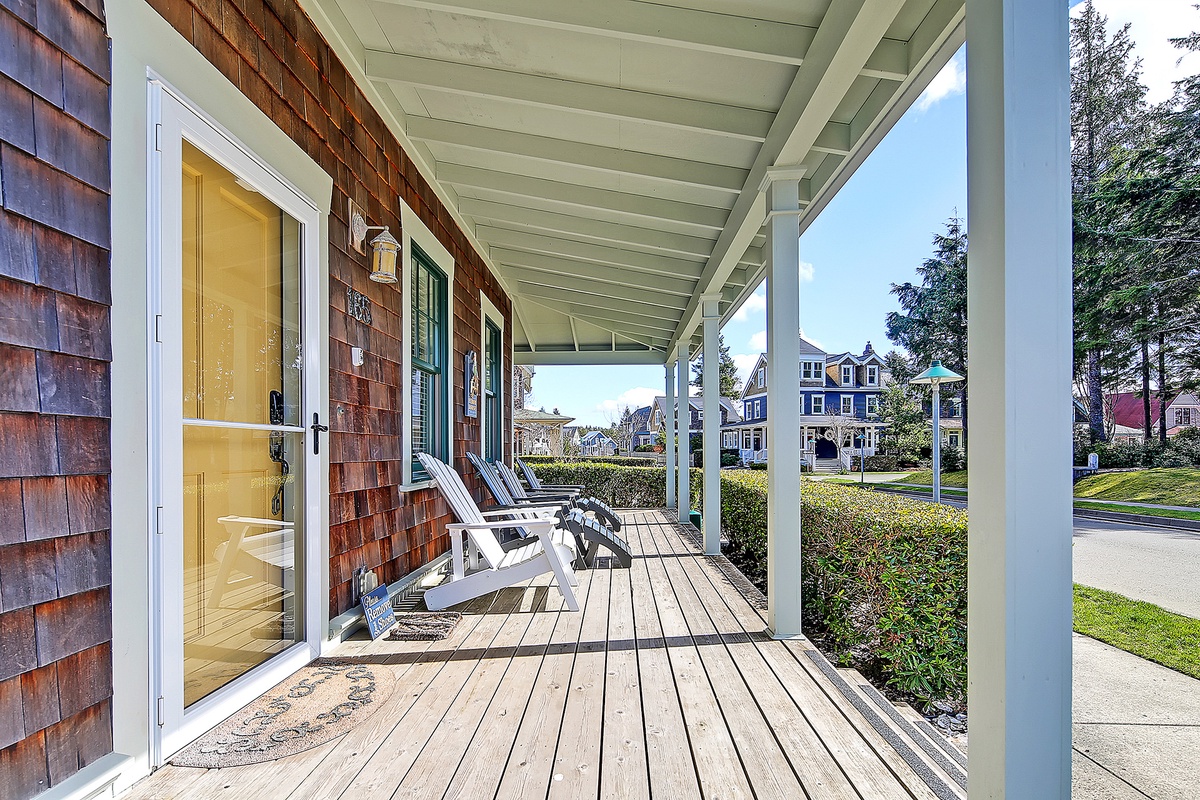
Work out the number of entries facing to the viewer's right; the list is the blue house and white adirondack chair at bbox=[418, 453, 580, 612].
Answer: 1

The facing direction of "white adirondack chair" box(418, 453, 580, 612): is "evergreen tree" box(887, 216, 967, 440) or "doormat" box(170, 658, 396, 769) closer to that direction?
the evergreen tree

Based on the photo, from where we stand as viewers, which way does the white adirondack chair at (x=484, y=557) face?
facing to the right of the viewer

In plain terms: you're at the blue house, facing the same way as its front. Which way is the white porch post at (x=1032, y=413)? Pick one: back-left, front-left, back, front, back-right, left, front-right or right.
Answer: front

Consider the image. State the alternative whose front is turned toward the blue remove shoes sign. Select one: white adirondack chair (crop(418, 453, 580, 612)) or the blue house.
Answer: the blue house

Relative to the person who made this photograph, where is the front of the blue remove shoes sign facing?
facing the viewer and to the right of the viewer

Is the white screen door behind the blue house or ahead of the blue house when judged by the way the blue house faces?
ahead

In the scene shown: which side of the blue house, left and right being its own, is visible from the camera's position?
front

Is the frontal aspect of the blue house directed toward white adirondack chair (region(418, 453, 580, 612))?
yes
